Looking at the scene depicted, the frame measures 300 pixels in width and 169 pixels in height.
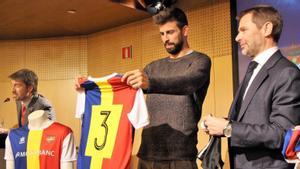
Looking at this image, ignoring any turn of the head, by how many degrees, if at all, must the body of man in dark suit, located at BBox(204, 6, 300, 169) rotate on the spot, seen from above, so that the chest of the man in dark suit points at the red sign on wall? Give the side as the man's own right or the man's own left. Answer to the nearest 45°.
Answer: approximately 45° to the man's own right

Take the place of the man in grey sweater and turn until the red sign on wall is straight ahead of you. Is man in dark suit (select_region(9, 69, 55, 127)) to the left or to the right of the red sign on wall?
left

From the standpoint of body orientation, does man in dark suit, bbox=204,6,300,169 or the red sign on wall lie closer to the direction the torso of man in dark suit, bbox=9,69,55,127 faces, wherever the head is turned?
the man in dark suit

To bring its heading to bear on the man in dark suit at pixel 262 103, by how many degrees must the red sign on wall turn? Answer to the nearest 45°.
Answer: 0° — it already faces them

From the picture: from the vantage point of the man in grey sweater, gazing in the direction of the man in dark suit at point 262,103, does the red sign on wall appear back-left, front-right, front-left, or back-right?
back-left

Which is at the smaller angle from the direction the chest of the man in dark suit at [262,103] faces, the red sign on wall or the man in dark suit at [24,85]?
the man in dark suit

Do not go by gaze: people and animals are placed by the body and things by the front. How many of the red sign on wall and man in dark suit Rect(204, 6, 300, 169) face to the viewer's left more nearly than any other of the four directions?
1

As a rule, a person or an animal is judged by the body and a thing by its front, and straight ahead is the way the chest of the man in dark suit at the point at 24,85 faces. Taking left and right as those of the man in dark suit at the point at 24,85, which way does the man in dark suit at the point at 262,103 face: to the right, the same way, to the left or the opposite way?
the same way

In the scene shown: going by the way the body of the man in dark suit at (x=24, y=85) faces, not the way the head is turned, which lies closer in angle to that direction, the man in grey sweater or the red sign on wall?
the man in grey sweater

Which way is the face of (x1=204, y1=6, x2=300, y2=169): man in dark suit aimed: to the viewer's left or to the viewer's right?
to the viewer's left

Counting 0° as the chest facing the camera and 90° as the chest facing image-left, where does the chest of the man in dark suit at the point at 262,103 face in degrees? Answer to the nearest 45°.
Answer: approximately 90°
